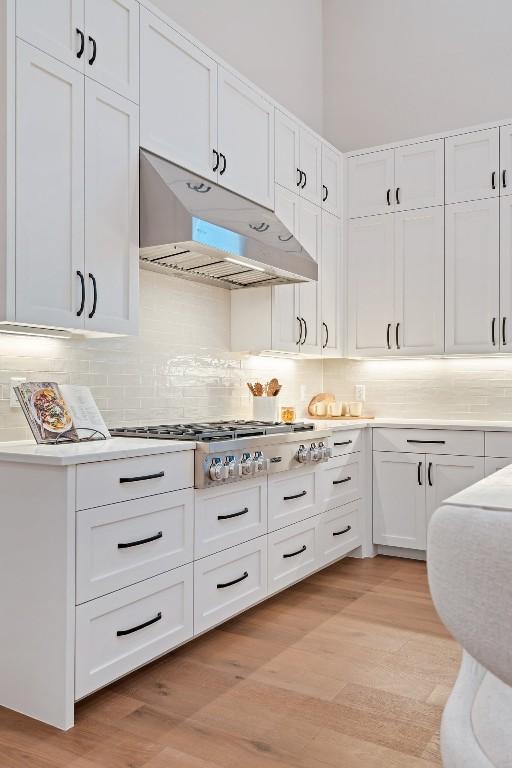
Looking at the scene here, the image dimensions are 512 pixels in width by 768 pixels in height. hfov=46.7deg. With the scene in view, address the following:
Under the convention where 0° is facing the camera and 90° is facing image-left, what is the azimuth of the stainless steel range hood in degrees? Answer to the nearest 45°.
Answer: approximately 315°

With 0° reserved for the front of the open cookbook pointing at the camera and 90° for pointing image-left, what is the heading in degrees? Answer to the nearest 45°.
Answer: approximately 315°
